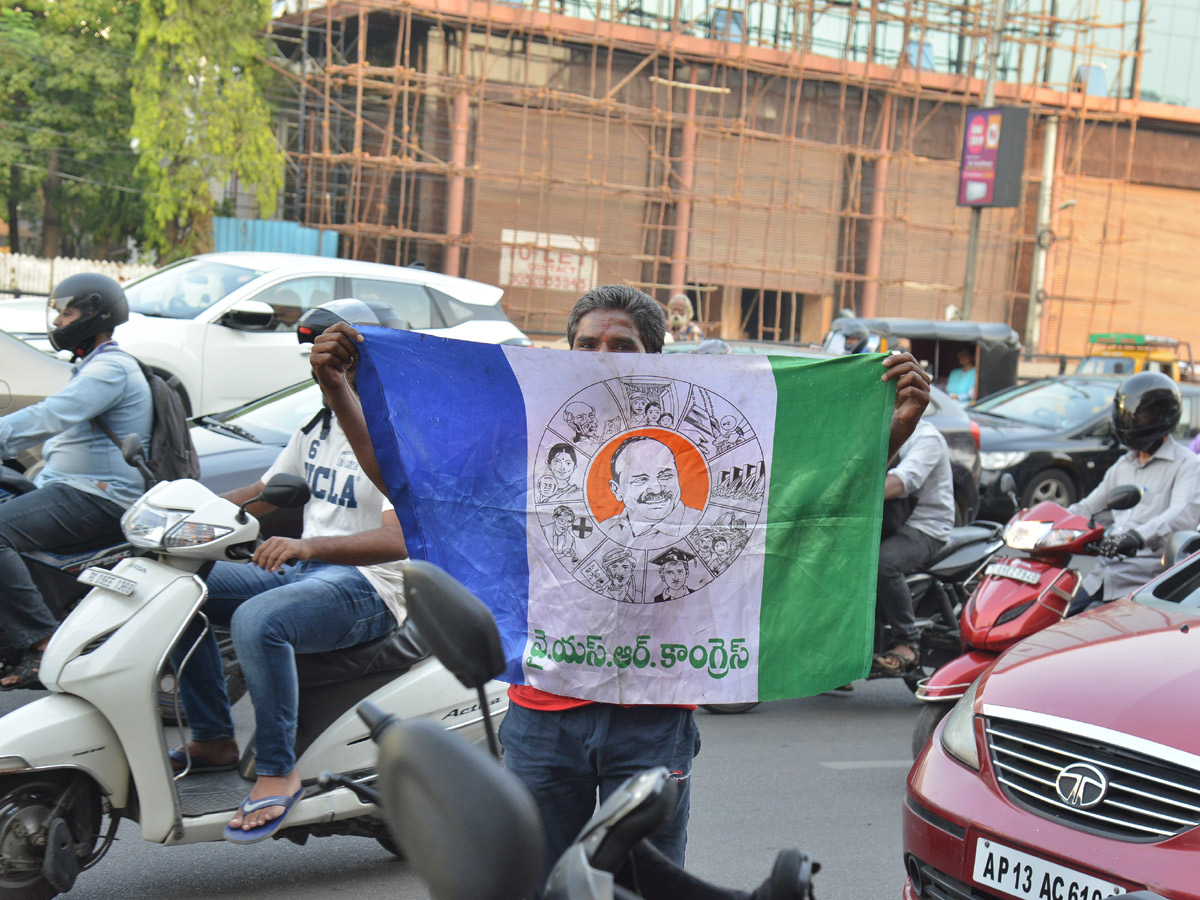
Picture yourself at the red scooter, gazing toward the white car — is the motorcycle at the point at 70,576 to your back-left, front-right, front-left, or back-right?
front-left

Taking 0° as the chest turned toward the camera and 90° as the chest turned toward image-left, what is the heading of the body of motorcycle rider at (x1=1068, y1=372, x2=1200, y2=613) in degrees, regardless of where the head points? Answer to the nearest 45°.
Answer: approximately 45°

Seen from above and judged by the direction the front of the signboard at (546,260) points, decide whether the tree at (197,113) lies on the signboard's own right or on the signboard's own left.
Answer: on the signboard's own right

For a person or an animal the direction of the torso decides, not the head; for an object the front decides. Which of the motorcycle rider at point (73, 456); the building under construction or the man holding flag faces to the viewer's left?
the motorcycle rider

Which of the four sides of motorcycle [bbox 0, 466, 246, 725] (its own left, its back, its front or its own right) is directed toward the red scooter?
back

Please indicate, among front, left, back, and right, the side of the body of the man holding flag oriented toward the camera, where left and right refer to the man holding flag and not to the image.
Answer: front

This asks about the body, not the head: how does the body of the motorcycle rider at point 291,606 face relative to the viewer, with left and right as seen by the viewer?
facing the viewer and to the left of the viewer

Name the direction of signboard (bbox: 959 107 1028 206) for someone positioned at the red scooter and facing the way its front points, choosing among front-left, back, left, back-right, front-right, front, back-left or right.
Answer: back-right

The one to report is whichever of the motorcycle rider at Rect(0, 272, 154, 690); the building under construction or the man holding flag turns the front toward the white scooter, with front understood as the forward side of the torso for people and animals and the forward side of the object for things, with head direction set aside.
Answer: the building under construction

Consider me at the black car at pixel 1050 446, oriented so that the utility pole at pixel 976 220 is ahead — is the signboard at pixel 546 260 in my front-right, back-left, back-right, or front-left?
front-left

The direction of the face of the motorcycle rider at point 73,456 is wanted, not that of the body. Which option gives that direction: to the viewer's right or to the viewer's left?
to the viewer's left

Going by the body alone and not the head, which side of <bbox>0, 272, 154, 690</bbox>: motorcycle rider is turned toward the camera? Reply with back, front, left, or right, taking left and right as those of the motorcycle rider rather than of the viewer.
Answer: left

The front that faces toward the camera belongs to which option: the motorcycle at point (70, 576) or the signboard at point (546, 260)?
the signboard

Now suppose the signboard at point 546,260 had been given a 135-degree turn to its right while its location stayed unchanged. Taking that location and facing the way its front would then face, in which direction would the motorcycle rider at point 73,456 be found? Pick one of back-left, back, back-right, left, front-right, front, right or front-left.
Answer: back-left

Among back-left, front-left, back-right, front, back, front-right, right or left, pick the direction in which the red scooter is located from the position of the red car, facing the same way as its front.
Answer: back-right

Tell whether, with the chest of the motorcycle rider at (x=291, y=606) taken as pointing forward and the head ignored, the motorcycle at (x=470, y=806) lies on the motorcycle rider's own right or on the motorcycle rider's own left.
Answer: on the motorcycle rider's own left
